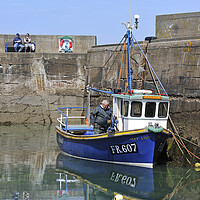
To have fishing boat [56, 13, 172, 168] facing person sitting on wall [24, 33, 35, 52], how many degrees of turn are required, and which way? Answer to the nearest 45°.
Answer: approximately 180°

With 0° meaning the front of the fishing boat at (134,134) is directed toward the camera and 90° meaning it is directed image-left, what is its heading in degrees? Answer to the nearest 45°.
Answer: approximately 315°

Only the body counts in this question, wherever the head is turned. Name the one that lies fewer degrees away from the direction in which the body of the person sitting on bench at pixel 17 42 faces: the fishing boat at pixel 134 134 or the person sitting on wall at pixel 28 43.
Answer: the fishing boat

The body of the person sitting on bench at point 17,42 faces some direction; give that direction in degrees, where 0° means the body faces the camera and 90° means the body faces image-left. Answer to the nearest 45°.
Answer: approximately 0°

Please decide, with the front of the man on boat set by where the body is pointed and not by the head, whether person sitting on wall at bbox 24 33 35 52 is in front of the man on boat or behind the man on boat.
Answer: behind

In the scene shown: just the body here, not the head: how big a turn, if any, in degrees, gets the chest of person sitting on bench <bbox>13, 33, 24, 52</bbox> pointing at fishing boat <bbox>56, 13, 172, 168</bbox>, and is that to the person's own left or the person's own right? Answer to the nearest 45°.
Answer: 0° — they already face it

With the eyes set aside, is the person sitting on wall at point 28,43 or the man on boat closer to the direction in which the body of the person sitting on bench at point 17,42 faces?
the man on boat

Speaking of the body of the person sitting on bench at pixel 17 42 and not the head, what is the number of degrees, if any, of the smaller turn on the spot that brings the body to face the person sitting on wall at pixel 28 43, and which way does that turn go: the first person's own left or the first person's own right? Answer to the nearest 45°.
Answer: approximately 90° to the first person's own left

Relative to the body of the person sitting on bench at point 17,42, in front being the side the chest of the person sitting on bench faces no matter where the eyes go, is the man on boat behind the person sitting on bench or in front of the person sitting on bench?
in front
